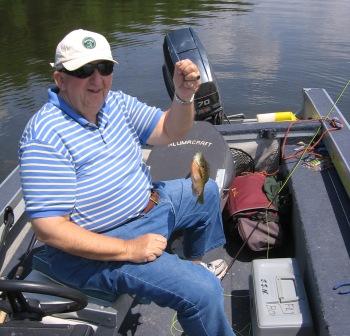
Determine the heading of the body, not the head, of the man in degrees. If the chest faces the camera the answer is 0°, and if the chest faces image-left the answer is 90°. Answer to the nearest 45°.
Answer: approximately 315°

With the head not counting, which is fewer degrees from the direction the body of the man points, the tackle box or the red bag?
the tackle box

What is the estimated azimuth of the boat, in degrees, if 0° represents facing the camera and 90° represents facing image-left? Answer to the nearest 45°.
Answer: approximately 0°

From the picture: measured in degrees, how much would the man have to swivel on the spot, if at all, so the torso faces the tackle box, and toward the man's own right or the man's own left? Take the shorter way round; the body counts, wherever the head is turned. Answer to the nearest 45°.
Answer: approximately 45° to the man's own left

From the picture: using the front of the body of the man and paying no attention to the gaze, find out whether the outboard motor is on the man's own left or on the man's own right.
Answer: on the man's own left

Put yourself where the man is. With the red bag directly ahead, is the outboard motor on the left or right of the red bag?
left

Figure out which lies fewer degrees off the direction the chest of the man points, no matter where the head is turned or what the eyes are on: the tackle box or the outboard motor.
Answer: the tackle box

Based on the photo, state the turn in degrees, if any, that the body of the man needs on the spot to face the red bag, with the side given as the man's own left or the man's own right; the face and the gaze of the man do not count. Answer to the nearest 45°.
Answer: approximately 90° to the man's own left

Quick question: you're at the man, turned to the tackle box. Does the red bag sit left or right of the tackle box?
left
